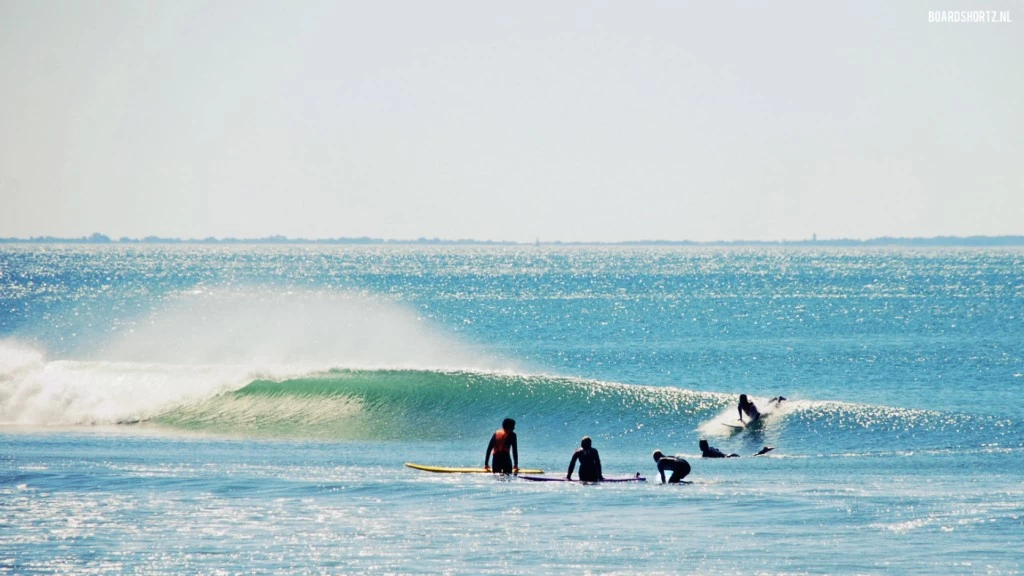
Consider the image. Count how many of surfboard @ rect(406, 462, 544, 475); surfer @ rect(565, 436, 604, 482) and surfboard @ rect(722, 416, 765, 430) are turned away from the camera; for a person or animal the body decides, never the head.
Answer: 1

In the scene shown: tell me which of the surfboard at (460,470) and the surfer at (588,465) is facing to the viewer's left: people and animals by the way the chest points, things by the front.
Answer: the surfboard

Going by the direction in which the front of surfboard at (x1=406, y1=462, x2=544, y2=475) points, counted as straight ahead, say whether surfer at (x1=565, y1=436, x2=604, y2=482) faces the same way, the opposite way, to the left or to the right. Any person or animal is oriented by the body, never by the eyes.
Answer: to the right

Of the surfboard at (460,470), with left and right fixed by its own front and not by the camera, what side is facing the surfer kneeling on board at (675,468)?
back

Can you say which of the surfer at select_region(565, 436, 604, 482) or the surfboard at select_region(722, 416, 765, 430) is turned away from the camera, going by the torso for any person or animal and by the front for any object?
the surfer

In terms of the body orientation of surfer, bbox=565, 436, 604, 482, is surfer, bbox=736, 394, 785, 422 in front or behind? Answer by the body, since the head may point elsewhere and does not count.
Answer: in front

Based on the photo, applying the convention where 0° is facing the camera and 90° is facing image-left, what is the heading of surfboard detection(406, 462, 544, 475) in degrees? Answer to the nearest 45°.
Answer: approximately 90°

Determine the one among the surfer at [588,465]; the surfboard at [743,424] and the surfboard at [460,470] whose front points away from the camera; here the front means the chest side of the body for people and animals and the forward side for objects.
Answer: the surfer

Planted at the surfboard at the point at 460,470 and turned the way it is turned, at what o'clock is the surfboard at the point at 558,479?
the surfboard at the point at 558,479 is roughly at 7 o'clock from the surfboard at the point at 460,470.

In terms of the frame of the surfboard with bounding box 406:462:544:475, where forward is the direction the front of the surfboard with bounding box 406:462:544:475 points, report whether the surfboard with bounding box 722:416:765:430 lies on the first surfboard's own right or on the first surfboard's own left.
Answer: on the first surfboard's own right

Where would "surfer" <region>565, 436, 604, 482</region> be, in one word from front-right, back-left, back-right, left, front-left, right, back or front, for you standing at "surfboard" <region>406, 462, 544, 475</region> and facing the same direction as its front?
back-left

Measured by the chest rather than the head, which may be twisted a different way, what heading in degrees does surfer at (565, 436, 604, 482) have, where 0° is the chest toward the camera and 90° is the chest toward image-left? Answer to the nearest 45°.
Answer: approximately 180°
